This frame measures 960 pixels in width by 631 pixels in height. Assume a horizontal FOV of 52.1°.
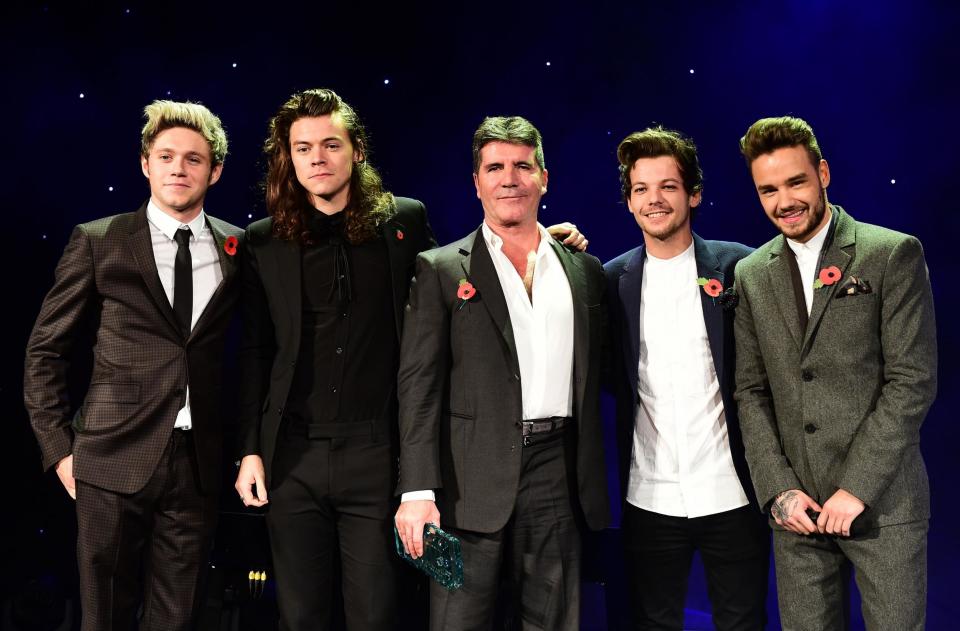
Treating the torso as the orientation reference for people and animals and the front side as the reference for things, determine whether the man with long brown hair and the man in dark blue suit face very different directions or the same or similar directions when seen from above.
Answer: same or similar directions

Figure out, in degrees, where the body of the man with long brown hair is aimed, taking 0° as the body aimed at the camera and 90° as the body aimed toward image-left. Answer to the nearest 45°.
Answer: approximately 0°

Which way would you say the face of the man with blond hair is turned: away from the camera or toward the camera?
toward the camera

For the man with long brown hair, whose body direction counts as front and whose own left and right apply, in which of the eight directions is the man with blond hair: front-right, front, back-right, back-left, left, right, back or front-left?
right

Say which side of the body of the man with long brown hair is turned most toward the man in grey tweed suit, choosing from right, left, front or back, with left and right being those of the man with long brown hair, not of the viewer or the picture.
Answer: left

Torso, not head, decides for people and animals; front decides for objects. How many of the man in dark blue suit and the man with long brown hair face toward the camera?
2

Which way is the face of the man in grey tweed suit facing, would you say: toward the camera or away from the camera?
toward the camera

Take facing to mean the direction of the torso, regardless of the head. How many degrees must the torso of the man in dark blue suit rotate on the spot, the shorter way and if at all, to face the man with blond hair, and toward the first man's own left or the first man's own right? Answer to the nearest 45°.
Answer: approximately 90° to the first man's own right

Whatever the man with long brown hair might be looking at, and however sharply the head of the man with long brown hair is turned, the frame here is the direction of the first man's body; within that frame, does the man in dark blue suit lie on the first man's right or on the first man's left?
on the first man's left

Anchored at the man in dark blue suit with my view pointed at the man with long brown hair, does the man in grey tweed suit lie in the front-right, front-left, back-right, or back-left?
back-left

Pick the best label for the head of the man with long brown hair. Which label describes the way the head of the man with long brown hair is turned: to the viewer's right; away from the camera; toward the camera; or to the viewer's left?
toward the camera

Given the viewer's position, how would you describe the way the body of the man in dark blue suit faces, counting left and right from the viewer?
facing the viewer
